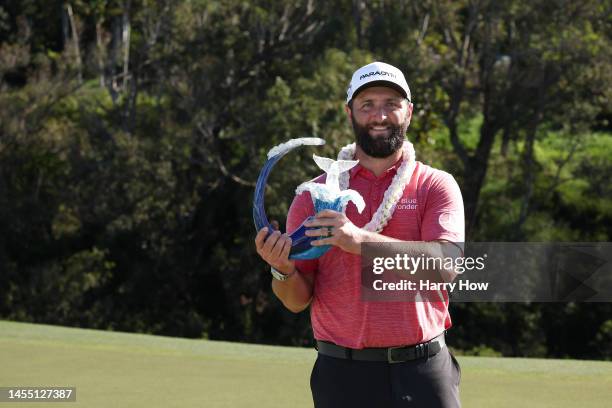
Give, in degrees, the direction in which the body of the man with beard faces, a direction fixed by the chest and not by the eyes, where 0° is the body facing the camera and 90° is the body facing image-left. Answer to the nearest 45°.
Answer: approximately 0°
